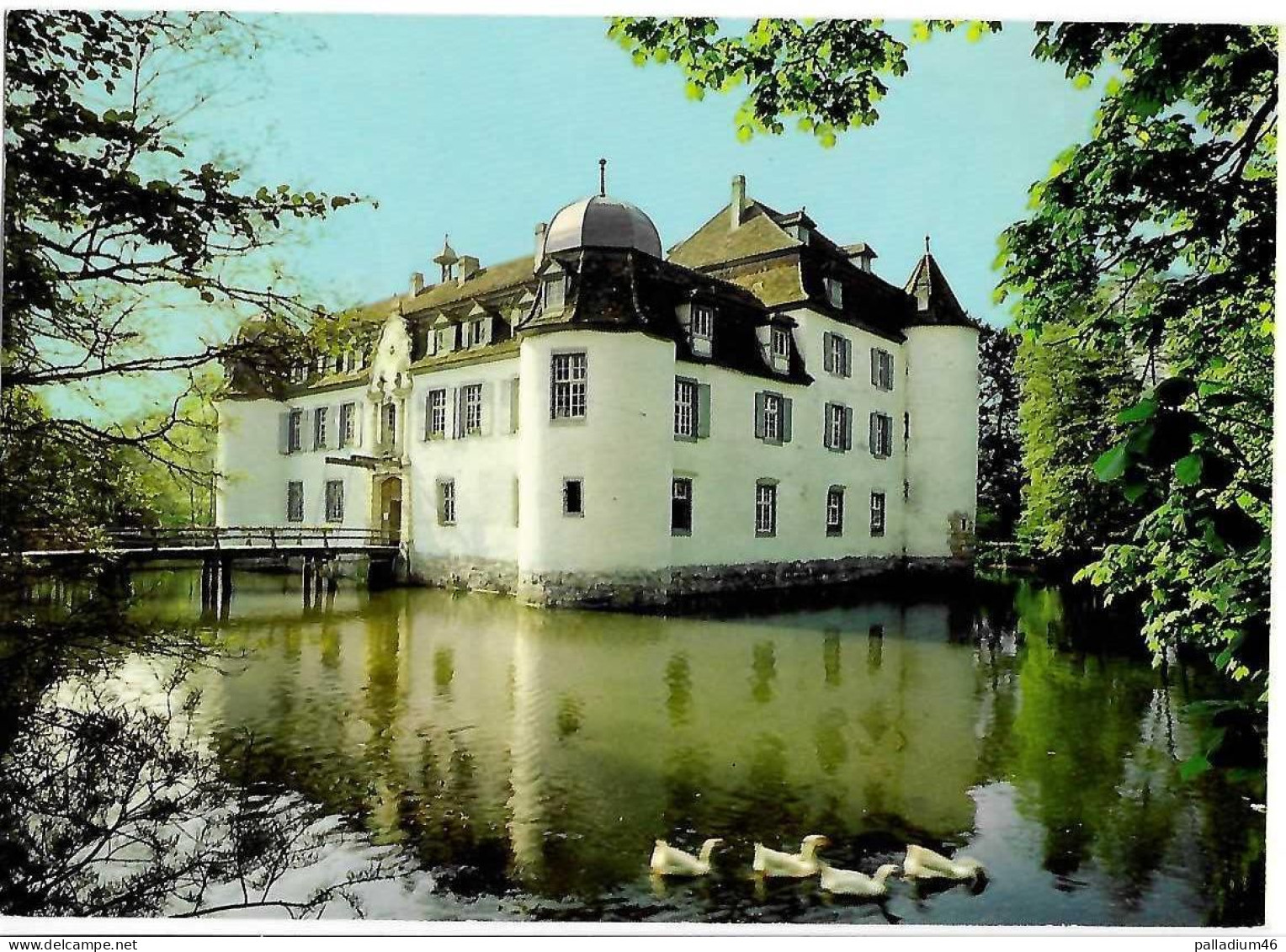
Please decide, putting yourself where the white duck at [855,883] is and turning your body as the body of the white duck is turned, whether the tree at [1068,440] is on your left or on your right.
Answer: on your left

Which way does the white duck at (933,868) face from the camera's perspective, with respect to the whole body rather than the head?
to the viewer's right

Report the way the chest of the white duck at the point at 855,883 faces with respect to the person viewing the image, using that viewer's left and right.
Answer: facing to the right of the viewer

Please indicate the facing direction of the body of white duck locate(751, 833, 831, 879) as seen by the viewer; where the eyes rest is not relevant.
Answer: to the viewer's right

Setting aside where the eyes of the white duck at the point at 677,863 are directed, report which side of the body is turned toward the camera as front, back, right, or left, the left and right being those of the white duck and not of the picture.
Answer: right

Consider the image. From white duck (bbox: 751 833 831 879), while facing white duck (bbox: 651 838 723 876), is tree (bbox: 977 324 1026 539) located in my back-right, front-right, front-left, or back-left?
back-right

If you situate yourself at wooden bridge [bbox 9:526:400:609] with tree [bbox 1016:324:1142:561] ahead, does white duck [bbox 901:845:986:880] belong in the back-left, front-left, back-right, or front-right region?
front-right

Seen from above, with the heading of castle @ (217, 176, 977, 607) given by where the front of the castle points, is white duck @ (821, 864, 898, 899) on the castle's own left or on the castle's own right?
on the castle's own left

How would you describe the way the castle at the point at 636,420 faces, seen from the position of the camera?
facing the viewer and to the left of the viewer
